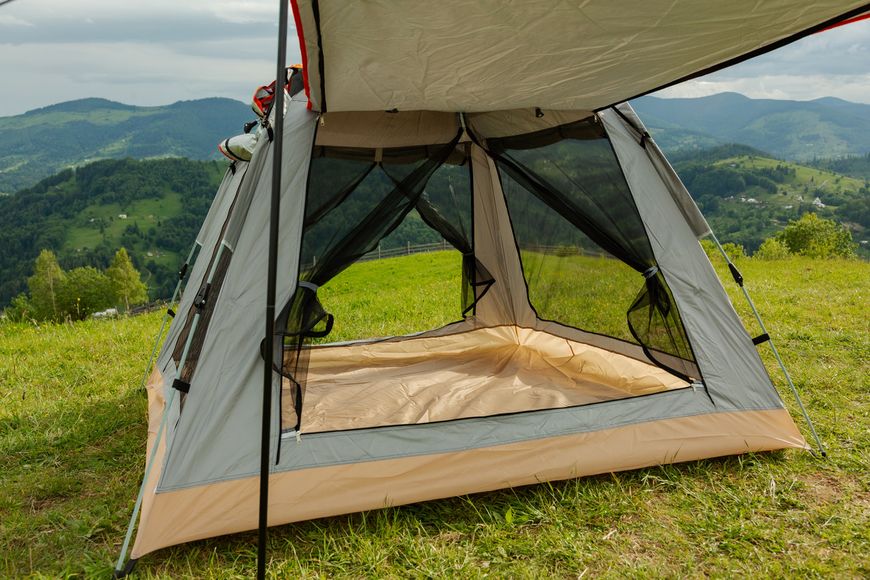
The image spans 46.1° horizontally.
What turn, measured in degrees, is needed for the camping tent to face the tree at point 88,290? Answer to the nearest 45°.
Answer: approximately 180°

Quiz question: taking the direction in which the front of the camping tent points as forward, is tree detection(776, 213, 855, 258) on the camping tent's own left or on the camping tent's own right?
on the camping tent's own left

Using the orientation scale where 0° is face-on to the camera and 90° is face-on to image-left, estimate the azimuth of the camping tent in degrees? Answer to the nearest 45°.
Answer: approximately 315°

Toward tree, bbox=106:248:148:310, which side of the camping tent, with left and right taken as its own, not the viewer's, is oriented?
back
